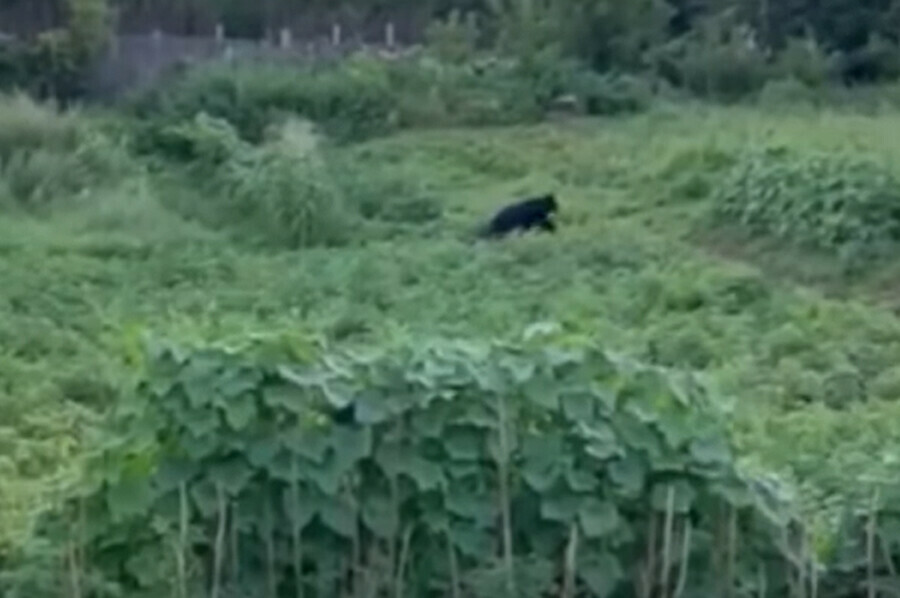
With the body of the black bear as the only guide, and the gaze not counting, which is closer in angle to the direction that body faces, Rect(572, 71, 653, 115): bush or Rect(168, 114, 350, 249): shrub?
the bush

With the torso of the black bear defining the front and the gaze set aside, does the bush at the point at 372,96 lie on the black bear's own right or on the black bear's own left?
on the black bear's own left

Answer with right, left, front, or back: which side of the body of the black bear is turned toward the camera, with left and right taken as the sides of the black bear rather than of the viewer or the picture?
right

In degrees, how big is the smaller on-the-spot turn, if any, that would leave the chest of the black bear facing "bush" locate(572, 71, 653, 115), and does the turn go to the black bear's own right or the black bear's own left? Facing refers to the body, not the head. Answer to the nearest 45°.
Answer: approximately 90° to the black bear's own left

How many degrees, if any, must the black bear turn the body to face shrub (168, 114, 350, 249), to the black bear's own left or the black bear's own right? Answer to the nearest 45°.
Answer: approximately 180°

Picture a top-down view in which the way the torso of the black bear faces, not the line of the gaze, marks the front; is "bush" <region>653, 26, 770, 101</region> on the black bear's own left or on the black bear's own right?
on the black bear's own left

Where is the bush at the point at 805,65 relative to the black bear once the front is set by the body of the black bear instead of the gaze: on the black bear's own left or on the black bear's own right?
on the black bear's own left

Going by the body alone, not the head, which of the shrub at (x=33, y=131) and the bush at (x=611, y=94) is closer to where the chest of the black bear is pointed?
the bush

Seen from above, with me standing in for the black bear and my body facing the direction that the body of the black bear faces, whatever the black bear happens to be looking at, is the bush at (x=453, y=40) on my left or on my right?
on my left

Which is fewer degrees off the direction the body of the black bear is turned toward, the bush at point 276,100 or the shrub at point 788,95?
the shrub

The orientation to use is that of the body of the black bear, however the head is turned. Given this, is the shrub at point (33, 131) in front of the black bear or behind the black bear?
behind
